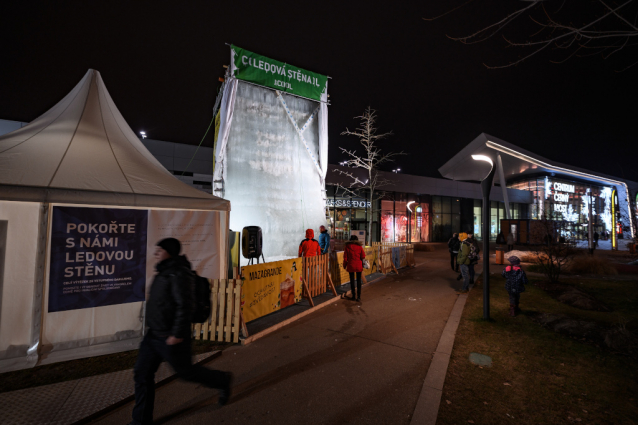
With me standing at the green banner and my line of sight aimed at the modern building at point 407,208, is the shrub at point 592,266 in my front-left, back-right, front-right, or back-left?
front-right

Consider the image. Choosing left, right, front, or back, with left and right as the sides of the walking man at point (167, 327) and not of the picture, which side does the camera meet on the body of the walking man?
left

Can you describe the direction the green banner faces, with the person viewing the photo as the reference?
facing the viewer and to the right of the viewer

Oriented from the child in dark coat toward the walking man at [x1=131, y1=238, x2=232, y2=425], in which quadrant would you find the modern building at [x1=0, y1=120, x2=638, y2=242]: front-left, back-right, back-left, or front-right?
back-right

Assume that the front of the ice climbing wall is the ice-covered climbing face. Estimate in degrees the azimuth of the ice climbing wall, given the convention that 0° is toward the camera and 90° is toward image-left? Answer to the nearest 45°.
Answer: approximately 315°

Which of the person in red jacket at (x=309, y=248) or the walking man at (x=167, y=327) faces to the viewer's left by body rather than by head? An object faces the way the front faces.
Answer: the walking man

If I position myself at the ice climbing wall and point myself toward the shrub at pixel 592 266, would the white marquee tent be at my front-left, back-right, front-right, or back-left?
back-right

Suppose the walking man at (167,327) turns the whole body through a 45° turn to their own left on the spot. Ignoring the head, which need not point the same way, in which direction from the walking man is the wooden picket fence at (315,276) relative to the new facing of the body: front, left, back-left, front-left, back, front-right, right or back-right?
back

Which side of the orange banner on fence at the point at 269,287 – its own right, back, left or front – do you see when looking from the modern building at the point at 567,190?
left

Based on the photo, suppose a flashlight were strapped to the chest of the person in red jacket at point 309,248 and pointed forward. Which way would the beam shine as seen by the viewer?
away from the camera

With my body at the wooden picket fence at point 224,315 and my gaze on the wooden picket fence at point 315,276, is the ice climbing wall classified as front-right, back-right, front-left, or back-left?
front-left
